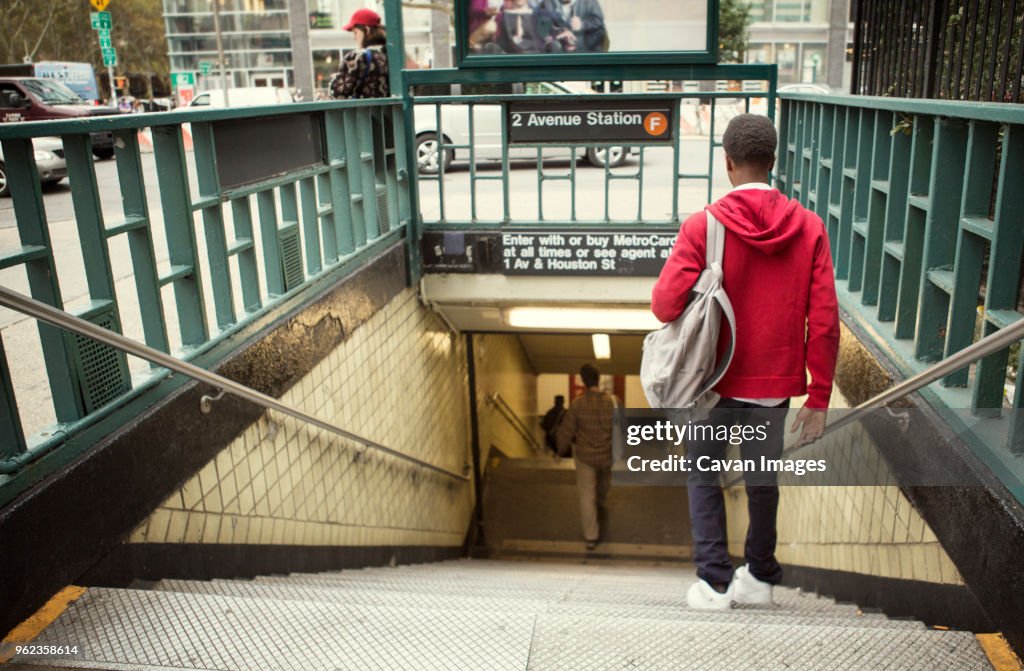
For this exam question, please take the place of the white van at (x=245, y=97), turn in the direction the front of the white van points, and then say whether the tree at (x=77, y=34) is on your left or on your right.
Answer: on your right

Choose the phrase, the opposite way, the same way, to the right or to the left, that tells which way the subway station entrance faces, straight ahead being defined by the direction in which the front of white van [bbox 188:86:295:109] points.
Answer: to the left

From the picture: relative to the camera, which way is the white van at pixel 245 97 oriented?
to the viewer's left

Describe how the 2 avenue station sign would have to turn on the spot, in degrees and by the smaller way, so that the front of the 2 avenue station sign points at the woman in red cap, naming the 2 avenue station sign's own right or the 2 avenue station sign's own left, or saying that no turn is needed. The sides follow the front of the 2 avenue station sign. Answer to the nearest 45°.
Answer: approximately 90° to the 2 avenue station sign's own right

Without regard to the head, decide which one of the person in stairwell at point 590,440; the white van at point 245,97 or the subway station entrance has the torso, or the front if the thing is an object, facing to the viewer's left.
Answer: the white van

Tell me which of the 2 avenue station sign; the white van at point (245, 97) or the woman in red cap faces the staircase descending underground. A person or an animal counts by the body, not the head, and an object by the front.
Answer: the 2 avenue station sign

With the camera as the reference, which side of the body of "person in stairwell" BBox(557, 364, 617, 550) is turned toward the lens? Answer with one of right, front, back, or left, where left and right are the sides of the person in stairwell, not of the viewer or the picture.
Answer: back

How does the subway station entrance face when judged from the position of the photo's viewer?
facing the viewer

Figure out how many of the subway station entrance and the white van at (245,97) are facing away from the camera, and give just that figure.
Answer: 0

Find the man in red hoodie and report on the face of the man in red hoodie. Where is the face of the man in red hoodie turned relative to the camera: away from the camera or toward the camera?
away from the camera

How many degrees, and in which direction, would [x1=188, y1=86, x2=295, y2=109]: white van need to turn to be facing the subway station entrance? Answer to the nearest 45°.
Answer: approximately 90° to its left

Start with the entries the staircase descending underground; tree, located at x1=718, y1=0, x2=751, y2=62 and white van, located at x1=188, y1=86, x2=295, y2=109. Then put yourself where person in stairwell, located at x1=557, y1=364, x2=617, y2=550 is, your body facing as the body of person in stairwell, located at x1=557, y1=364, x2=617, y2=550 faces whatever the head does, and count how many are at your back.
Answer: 1

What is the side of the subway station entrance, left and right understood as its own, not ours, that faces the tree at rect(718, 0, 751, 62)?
back
